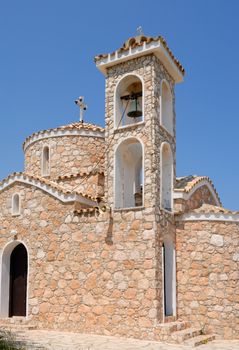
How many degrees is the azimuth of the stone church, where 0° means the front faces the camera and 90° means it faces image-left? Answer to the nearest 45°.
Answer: approximately 45°
